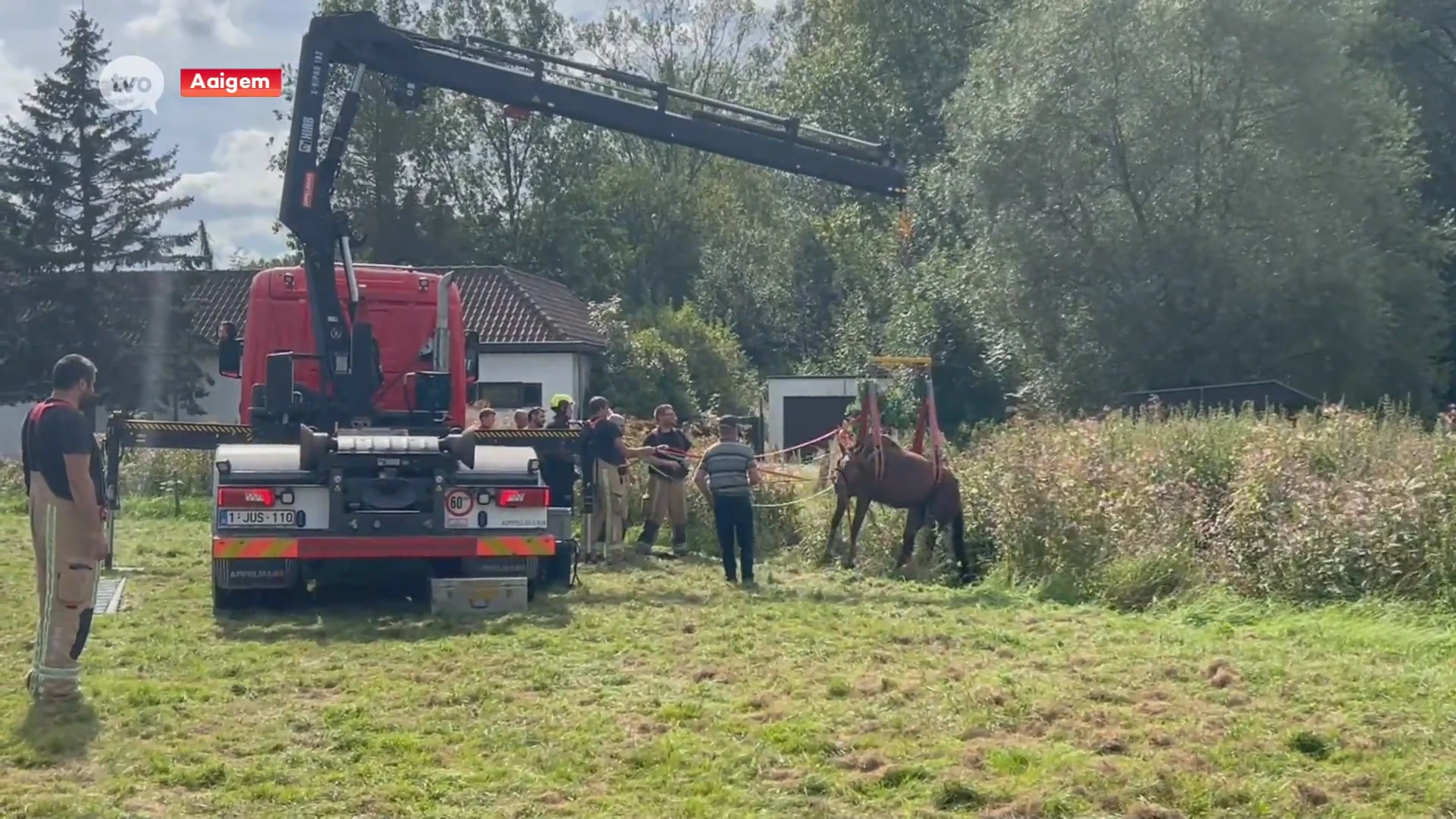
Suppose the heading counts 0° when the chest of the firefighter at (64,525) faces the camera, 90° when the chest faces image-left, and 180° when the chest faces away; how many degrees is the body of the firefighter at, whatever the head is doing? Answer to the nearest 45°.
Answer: approximately 225°

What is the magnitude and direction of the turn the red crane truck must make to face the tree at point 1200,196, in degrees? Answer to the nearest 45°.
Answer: approximately 45° to its right

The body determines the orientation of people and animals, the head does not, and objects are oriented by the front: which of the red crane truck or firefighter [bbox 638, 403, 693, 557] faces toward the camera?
the firefighter

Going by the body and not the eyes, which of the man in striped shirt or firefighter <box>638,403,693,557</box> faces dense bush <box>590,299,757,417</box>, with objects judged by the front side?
the man in striped shirt

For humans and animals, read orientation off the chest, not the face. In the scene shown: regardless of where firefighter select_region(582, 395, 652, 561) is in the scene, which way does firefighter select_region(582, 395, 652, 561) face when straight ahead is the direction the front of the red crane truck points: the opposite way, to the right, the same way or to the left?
to the right

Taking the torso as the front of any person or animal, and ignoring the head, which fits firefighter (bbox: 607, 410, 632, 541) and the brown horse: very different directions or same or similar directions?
very different directions

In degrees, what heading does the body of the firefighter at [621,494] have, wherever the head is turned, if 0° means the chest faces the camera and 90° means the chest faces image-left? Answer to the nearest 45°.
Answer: approximately 270°

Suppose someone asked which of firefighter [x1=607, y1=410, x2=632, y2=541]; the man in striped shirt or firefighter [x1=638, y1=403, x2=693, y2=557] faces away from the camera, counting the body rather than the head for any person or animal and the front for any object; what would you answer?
the man in striped shirt

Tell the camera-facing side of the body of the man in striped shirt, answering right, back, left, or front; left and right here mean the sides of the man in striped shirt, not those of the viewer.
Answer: back

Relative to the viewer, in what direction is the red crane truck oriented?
away from the camera

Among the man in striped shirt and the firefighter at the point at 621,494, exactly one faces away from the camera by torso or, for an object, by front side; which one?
the man in striped shirt

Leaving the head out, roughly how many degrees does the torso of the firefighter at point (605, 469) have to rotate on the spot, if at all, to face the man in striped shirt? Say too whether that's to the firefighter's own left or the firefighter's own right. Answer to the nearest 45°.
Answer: approximately 45° to the firefighter's own right

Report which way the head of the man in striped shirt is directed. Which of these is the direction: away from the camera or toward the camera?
away from the camera

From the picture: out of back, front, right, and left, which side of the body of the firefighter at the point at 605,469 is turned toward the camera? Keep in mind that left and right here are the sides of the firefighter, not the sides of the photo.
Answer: right

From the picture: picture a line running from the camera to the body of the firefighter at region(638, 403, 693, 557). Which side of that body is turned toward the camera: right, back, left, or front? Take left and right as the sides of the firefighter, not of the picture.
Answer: front

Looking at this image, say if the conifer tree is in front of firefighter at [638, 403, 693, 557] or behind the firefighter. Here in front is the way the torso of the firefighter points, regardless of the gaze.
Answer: behind
